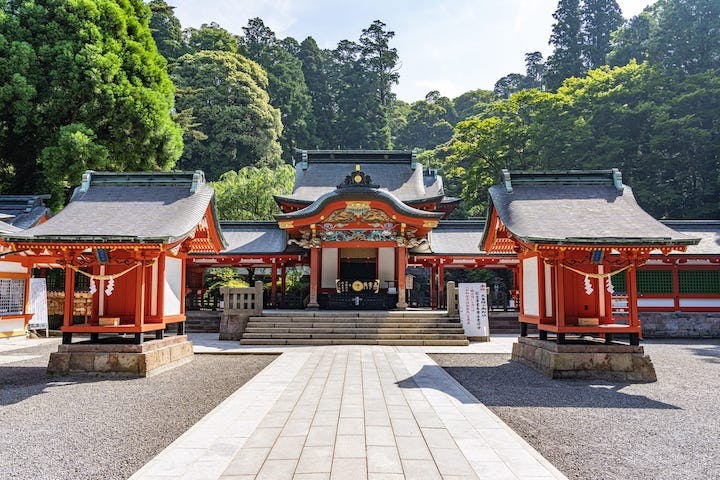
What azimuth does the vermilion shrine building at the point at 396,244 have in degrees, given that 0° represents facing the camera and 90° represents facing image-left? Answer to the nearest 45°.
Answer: approximately 0°

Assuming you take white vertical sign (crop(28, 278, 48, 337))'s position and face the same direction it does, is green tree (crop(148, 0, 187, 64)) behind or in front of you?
behind

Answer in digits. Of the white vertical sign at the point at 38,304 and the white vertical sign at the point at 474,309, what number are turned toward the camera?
2

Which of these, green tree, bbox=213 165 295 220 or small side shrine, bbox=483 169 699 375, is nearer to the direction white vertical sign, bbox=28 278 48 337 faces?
the small side shrine

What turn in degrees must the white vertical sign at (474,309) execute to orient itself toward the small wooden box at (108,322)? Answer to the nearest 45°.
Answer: approximately 45° to its right

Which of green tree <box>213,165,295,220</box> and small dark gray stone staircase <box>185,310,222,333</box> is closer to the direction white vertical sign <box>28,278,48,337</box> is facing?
the small dark gray stone staircase
